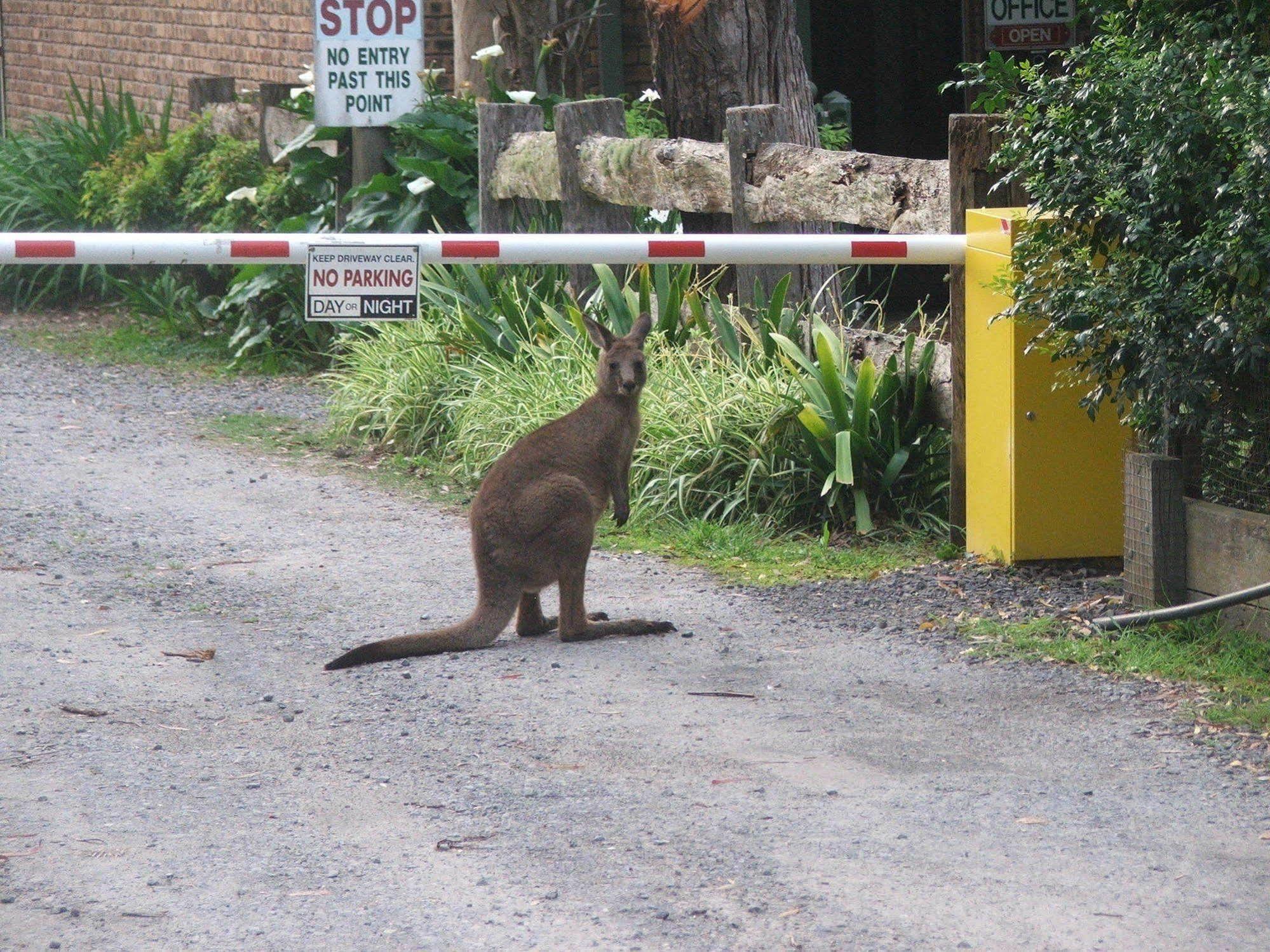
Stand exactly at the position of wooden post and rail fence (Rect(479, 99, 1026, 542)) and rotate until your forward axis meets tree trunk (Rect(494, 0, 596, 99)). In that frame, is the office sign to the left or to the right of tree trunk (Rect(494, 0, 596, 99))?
right

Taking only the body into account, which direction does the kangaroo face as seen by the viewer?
to the viewer's right

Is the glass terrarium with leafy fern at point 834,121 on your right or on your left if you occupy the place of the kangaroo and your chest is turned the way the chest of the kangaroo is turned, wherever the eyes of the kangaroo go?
on your left

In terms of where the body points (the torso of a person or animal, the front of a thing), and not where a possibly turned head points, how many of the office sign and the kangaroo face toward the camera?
1

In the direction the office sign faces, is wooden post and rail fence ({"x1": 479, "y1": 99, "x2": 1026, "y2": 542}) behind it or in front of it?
in front

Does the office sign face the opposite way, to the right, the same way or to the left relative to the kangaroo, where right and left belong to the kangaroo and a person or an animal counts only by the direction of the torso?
to the right

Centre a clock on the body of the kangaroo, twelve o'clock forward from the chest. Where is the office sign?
The office sign is roughly at 10 o'clock from the kangaroo.

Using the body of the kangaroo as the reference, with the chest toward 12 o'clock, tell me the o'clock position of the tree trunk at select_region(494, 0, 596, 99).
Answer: The tree trunk is roughly at 9 o'clock from the kangaroo.

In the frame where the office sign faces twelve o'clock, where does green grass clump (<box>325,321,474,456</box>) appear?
The green grass clump is roughly at 2 o'clock from the office sign.

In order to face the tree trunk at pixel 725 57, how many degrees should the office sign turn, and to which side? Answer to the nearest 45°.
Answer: approximately 45° to its right

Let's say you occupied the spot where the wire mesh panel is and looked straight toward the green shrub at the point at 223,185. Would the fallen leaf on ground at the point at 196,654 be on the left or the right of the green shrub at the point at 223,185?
left

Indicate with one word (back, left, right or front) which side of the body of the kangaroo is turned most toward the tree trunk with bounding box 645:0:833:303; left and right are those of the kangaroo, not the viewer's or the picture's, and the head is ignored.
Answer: left

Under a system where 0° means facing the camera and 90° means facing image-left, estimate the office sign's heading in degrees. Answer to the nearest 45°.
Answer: approximately 0°

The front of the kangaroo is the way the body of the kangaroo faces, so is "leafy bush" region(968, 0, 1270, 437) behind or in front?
in front

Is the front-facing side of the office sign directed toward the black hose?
yes
